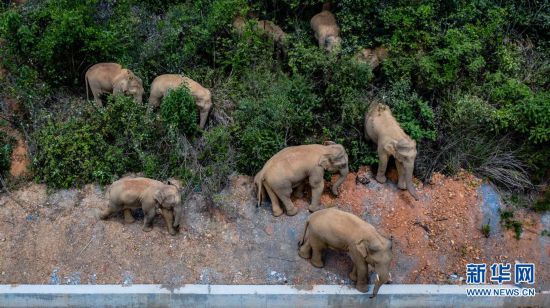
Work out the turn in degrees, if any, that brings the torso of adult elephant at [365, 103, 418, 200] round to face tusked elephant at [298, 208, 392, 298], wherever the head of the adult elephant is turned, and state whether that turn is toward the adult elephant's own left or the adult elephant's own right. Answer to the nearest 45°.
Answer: approximately 45° to the adult elephant's own right

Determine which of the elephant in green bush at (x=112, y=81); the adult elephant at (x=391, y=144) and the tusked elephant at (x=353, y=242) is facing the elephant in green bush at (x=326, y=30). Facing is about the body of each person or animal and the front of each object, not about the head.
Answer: the elephant in green bush at (x=112, y=81)

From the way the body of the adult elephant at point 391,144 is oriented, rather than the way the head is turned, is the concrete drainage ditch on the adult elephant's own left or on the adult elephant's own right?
on the adult elephant's own right

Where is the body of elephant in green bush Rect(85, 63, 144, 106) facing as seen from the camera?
to the viewer's right

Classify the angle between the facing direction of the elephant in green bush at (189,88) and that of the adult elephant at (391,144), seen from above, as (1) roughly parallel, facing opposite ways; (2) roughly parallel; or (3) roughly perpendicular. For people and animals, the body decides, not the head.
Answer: roughly perpendicular

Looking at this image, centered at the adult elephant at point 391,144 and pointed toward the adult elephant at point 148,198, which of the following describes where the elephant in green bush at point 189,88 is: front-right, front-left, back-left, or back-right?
front-right

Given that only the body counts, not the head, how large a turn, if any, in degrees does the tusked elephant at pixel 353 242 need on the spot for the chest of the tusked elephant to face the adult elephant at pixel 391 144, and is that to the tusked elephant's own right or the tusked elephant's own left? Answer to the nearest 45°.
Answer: approximately 135° to the tusked elephant's own left

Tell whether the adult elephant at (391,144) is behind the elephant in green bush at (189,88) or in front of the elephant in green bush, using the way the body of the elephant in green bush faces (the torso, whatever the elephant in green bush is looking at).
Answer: in front

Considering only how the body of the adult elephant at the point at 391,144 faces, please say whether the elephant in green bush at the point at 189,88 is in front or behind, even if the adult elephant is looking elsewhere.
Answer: behind

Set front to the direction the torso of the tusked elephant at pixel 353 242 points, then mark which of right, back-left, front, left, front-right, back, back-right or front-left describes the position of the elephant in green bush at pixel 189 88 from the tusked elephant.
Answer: back

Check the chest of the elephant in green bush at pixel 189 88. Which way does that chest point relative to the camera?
to the viewer's right

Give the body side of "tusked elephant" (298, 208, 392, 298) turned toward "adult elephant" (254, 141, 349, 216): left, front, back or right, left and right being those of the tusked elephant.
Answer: back

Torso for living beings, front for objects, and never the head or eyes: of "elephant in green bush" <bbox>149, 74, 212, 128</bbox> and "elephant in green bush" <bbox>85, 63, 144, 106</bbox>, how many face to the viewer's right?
2

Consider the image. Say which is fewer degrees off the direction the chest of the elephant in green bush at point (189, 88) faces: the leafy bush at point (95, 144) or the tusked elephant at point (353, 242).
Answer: the tusked elephant

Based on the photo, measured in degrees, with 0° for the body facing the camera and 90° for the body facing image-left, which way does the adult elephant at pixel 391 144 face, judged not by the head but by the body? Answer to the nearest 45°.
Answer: approximately 315°

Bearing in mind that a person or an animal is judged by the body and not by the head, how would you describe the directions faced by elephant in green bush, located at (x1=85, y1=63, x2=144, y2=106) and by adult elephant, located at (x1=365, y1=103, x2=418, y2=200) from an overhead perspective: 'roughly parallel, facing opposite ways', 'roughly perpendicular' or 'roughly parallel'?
roughly perpendicular

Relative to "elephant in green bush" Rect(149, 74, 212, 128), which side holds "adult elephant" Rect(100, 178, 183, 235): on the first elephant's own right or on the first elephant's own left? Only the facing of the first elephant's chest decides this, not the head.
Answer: on the first elephant's own right
